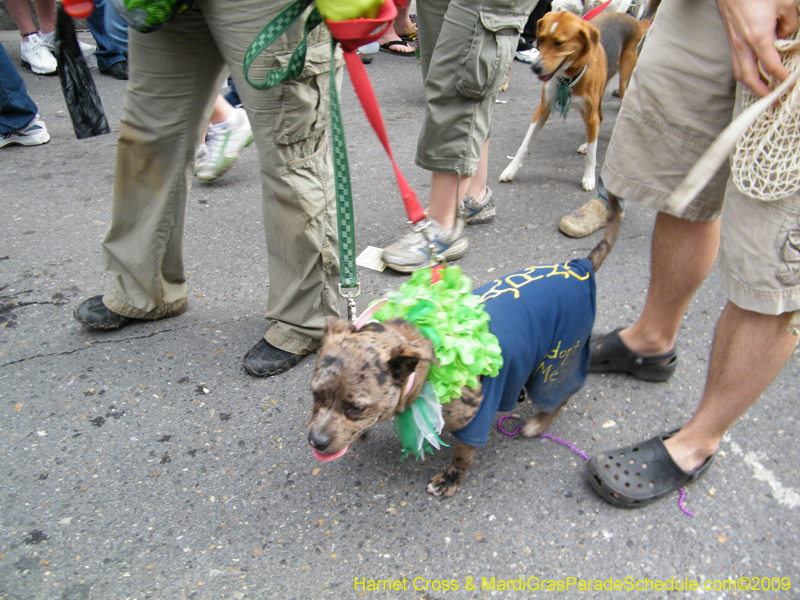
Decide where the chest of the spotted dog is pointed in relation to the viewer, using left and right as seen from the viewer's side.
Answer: facing the viewer and to the left of the viewer
